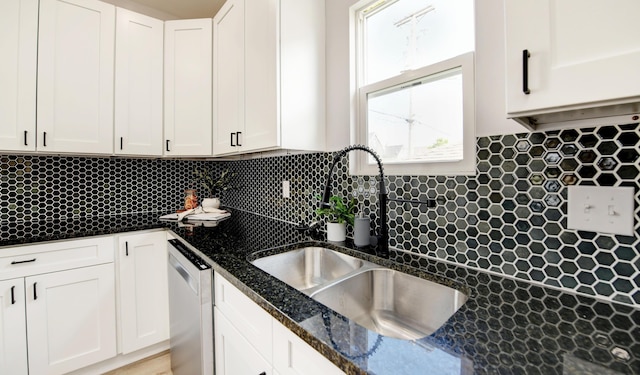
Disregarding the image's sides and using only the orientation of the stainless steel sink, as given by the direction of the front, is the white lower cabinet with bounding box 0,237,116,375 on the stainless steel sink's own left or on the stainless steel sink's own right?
on the stainless steel sink's own right

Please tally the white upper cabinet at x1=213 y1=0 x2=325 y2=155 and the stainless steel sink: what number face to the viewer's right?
0

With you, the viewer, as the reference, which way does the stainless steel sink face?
facing the viewer and to the left of the viewer

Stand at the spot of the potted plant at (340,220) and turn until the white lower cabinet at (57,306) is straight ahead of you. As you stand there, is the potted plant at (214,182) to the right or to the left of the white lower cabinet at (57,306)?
right

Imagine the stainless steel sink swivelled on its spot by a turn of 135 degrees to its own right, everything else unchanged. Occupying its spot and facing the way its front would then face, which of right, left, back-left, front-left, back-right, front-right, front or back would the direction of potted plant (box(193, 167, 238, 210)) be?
front-left
